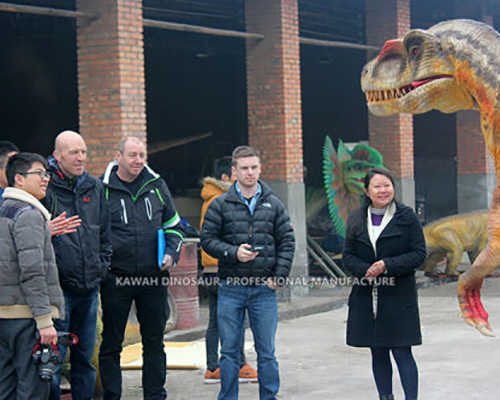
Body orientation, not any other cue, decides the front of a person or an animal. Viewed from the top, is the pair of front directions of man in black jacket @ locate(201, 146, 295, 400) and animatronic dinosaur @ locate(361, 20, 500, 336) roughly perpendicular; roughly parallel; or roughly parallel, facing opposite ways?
roughly perpendicular

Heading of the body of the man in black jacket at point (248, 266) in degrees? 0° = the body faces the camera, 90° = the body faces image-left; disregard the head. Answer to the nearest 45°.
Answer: approximately 0°

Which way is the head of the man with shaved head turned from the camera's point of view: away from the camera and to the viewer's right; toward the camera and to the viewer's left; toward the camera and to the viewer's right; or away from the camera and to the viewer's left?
toward the camera and to the viewer's right

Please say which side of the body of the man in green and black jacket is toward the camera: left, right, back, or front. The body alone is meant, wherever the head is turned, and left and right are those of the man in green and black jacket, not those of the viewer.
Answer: front

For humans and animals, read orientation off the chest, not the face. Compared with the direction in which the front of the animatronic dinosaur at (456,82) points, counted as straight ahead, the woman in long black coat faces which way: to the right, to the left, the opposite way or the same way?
to the left

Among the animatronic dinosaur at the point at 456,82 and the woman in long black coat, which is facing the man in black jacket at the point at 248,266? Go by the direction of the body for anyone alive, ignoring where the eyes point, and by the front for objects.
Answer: the animatronic dinosaur

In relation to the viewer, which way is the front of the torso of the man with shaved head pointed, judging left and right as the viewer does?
facing the viewer and to the right of the viewer

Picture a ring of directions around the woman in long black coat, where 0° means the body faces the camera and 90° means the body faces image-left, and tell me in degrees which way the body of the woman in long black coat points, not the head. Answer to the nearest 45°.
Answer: approximately 0°

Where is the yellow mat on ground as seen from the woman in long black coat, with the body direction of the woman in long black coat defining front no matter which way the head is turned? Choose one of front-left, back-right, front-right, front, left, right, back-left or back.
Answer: back-right

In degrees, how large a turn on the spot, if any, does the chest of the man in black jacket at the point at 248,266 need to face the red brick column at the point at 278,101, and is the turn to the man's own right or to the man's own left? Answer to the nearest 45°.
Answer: approximately 180°

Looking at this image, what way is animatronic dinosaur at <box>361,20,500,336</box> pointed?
to the viewer's left

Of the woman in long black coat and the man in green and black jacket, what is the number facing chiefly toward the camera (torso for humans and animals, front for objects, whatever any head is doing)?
2
